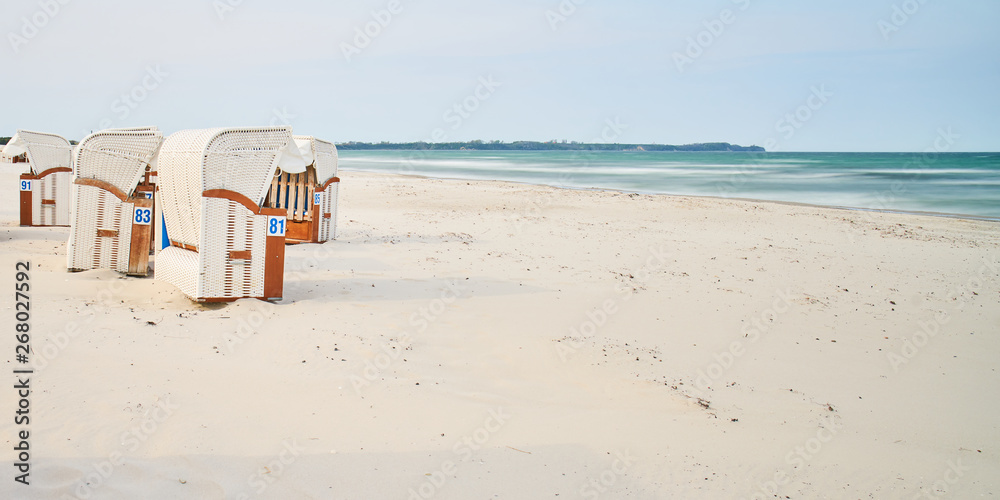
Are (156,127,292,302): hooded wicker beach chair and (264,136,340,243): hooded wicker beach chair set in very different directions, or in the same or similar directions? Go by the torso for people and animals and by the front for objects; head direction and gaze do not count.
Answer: very different directions

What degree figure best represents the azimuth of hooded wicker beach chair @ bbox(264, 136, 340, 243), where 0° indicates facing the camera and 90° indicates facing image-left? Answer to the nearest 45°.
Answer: approximately 45°

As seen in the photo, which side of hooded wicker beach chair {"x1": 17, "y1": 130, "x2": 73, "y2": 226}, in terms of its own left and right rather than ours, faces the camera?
left

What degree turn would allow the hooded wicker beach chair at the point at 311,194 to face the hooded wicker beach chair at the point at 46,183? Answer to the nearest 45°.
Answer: approximately 45° to its right

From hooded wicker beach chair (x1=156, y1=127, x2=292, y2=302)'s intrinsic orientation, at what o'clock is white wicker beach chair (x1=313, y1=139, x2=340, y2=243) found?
The white wicker beach chair is roughly at 11 o'clock from the hooded wicker beach chair.
